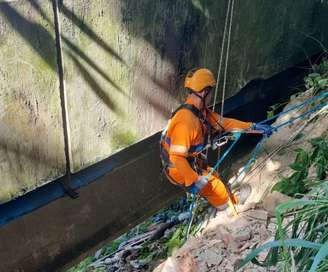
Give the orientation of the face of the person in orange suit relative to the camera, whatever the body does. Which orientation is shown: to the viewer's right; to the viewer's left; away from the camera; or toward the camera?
to the viewer's right

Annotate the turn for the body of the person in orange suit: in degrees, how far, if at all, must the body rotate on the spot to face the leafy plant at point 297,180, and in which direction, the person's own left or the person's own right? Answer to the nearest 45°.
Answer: approximately 45° to the person's own right

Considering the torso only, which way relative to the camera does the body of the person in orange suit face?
to the viewer's right

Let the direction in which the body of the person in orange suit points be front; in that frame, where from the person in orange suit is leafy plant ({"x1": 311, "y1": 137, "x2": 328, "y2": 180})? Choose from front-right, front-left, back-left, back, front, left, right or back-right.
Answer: front-right
